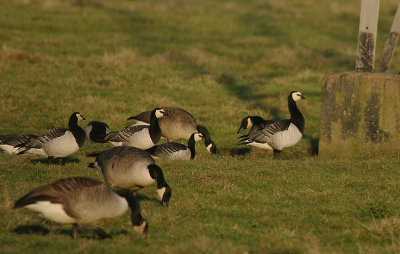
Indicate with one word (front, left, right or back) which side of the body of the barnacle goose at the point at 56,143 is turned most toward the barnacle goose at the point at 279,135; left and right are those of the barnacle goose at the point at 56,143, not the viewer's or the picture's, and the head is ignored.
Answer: front

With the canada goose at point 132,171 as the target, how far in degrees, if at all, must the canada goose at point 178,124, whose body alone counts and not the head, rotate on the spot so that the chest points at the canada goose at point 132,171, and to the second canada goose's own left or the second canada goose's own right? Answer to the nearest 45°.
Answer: approximately 90° to the second canada goose's own right

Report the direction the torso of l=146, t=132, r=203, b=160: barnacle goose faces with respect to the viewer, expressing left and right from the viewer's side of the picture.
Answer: facing to the right of the viewer

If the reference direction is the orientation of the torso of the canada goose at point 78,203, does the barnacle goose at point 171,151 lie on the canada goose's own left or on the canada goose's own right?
on the canada goose's own left

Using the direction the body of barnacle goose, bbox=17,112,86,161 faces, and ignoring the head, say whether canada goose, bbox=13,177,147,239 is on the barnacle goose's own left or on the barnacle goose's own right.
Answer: on the barnacle goose's own right

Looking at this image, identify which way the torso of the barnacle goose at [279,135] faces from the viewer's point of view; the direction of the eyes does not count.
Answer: to the viewer's right

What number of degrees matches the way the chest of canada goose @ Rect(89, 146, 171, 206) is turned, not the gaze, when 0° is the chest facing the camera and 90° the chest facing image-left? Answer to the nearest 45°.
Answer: approximately 270°

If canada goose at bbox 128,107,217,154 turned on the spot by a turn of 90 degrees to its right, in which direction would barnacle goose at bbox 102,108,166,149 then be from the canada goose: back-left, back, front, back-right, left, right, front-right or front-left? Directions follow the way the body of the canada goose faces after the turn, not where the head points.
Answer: front-right

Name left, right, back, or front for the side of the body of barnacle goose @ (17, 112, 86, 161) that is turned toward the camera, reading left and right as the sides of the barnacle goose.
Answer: right

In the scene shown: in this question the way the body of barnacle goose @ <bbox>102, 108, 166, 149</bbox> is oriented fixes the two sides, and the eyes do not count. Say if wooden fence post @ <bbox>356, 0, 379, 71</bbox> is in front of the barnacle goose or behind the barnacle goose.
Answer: in front

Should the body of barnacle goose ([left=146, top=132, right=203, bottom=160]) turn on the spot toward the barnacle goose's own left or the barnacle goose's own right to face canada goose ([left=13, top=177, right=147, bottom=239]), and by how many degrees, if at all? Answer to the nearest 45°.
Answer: approximately 90° to the barnacle goose's own right

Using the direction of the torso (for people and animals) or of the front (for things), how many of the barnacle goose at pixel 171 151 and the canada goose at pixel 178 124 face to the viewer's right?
2

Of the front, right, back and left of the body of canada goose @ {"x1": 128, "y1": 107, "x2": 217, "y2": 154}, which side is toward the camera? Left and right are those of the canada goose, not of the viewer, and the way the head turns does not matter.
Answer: right

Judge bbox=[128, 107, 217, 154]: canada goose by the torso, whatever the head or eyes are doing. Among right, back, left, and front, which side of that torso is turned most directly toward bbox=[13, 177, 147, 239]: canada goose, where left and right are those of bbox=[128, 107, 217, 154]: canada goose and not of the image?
right
